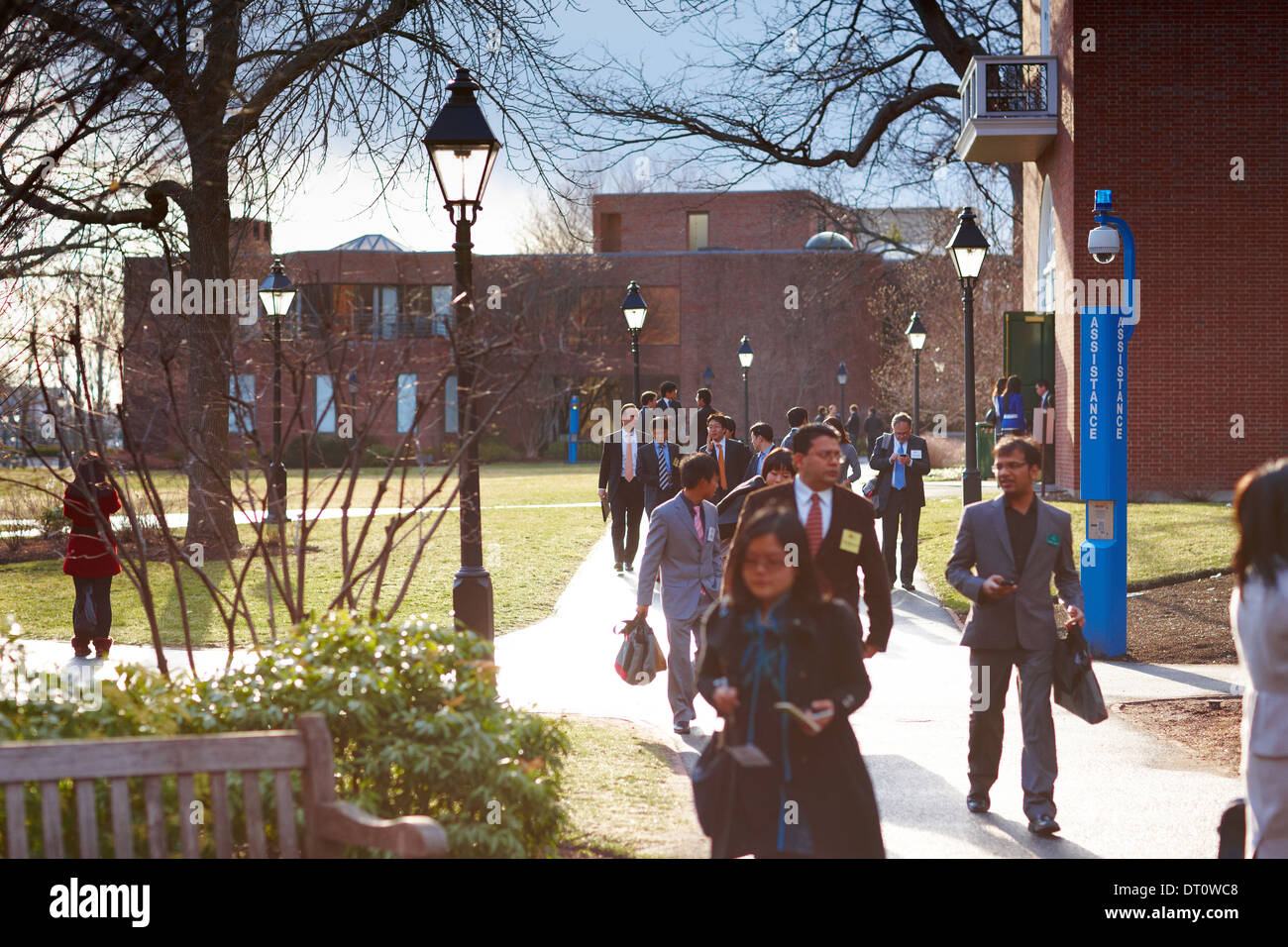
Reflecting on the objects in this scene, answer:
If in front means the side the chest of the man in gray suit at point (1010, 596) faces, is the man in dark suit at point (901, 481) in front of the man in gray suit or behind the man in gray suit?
behind

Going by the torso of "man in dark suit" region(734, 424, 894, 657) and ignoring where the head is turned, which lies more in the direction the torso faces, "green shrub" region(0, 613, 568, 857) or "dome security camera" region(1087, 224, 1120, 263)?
the green shrub

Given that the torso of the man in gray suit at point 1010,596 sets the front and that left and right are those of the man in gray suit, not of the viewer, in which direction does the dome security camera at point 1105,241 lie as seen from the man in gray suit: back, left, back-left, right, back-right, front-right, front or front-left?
back

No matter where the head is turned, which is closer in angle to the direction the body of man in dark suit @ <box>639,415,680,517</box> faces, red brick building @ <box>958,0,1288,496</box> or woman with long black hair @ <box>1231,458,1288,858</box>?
the woman with long black hair

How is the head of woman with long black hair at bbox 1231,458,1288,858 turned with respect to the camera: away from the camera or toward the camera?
away from the camera

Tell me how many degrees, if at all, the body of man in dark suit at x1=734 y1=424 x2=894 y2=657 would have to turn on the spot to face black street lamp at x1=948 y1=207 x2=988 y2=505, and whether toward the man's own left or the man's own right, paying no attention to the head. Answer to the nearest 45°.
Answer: approximately 180°

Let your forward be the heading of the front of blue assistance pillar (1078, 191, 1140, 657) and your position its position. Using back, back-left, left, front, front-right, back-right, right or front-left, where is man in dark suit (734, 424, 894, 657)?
front-left

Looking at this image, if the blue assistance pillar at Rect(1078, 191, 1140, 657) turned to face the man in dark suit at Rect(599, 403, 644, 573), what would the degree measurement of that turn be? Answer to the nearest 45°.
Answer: approximately 90° to its right

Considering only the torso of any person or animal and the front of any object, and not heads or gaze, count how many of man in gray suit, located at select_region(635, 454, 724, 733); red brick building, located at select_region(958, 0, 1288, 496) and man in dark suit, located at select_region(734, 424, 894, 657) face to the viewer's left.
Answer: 1
